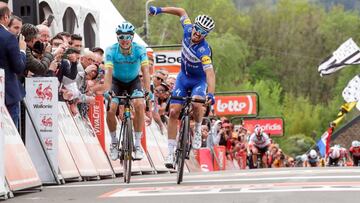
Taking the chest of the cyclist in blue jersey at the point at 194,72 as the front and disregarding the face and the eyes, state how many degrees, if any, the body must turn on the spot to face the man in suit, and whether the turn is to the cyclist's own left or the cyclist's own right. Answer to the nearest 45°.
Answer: approximately 45° to the cyclist's own right

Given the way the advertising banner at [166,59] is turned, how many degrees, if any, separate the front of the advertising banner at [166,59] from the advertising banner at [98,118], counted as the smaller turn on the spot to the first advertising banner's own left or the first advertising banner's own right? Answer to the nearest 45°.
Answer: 0° — it already faces it

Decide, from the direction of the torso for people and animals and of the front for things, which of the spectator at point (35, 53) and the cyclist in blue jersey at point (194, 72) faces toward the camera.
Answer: the cyclist in blue jersey

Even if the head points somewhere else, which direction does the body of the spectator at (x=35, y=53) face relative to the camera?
to the viewer's right

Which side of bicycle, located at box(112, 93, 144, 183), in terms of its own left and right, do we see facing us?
front

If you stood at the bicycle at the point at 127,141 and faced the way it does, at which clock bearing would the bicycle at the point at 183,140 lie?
the bicycle at the point at 183,140 is roughly at 10 o'clock from the bicycle at the point at 127,141.

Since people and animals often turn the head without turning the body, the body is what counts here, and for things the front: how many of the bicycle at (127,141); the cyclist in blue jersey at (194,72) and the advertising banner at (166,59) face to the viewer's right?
0

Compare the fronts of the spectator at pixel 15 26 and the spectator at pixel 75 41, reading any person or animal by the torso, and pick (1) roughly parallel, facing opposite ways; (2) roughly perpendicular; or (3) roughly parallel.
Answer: roughly parallel

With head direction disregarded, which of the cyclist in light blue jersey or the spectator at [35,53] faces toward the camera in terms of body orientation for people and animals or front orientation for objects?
the cyclist in light blue jersey

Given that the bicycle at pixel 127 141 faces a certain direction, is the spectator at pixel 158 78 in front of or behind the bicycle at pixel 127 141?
behind

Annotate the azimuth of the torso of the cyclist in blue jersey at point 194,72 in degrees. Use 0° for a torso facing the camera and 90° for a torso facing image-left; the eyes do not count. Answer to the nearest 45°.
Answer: approximately 0°

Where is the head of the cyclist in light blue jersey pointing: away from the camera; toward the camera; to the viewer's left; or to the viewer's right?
toward the camera

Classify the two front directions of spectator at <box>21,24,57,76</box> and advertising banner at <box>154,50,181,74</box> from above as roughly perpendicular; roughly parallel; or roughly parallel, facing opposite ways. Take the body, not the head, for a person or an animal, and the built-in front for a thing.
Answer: roughly perpendicular

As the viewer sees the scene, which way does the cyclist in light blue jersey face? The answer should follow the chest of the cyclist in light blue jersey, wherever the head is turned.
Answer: toward the camera
